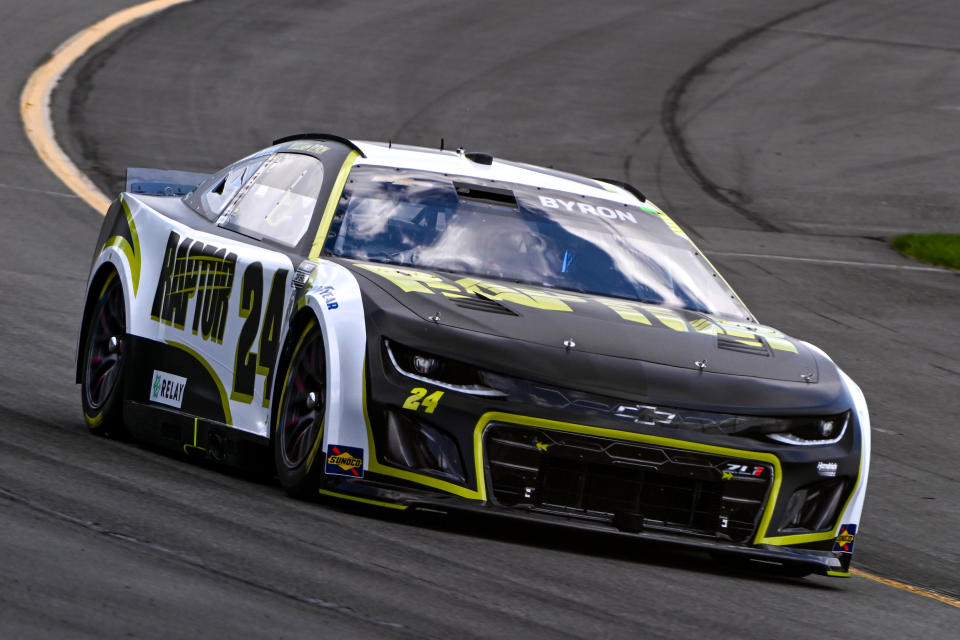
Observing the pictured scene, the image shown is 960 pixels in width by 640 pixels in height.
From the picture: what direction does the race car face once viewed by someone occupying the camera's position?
facing the viewer and to the right of the viewer
